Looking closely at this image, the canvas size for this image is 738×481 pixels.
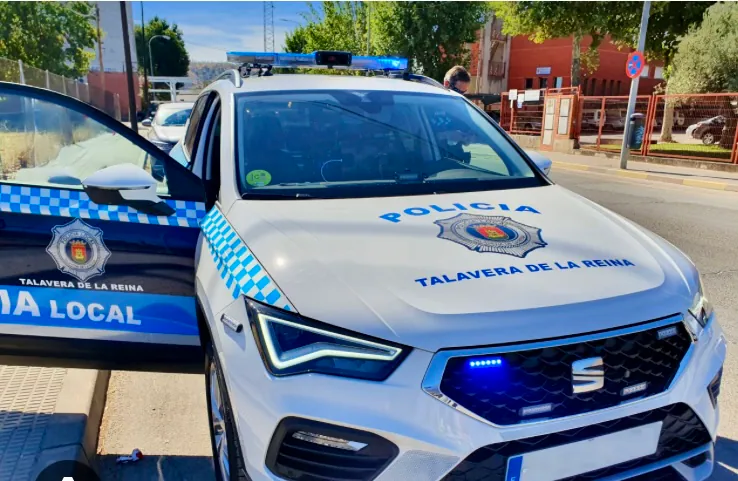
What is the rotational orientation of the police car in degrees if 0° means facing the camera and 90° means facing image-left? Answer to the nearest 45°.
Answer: approximately 315°

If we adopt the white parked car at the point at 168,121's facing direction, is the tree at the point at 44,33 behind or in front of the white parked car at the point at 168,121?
behind

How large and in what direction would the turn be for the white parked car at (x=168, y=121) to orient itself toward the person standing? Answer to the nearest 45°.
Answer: approximately 45° to its left

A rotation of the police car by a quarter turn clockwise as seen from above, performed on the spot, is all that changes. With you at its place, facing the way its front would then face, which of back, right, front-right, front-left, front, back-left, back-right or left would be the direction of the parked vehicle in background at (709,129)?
back

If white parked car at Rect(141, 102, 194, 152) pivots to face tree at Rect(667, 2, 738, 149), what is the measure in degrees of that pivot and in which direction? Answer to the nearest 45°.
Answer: approximately 90° to its left

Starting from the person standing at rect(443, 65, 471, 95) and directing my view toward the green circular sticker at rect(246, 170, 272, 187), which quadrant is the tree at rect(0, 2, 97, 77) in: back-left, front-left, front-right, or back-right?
back-right

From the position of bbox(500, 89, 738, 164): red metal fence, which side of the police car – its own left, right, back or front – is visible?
left

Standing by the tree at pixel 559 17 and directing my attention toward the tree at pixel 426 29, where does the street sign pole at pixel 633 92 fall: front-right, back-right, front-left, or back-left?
back-left

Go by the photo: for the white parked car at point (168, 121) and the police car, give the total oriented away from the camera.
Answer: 0

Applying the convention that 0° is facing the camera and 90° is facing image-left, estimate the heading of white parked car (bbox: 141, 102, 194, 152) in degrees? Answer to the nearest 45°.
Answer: approximately 0°

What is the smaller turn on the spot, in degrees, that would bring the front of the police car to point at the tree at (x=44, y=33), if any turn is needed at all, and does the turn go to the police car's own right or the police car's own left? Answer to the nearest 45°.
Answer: approximately 180°

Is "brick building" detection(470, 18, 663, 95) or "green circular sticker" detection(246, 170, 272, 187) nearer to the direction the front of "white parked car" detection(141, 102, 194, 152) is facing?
the green circular sticker

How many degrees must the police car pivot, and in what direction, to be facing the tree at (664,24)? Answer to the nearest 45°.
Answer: approximately 90° to its left

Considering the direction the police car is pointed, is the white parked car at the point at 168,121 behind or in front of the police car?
behind

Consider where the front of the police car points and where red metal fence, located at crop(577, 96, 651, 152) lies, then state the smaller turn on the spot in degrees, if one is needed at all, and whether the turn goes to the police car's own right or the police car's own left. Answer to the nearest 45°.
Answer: approximately 90° to the police car's own left

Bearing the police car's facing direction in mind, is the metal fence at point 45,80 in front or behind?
behind
